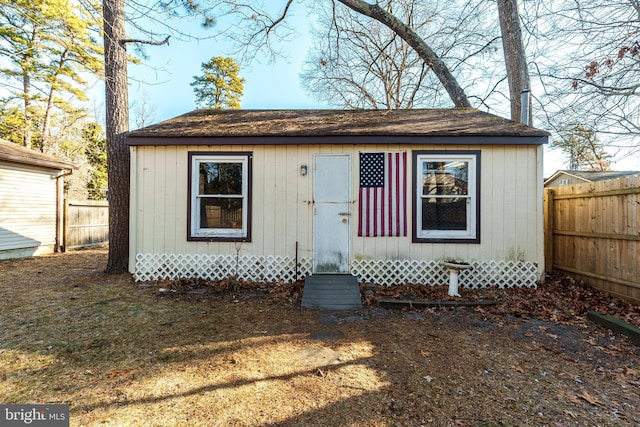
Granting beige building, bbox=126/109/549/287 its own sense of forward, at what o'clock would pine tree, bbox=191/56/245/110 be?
The pine tree is roughly at 5 o'clock from the beige building.

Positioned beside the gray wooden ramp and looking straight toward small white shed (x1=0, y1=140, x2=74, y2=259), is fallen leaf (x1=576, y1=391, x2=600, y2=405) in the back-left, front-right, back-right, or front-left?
back-left

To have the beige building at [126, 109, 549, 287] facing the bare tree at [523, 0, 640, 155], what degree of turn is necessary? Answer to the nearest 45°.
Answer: approximately 135° to its left

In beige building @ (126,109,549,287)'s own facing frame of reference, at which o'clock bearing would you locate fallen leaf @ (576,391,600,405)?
The fallen leaf is roughly at 11 o'clock from the beige building.

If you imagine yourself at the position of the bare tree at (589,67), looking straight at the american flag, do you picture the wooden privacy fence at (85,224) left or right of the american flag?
right

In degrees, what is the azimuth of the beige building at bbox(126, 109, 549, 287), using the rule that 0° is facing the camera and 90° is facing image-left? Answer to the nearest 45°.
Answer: approximately 0°

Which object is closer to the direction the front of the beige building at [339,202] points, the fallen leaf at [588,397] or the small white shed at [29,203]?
the fallen leaf

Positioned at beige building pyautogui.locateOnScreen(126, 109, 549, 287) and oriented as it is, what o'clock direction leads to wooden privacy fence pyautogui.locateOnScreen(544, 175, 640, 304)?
The wooden privacy fence is roughly at 9 o'clock from the beige building.

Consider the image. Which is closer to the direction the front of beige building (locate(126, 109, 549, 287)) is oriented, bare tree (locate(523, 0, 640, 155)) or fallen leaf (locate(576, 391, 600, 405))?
the fallen leaf
